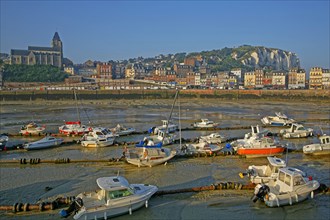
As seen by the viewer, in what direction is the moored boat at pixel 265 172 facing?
to the viewer's right

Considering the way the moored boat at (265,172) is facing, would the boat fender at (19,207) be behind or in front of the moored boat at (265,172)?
behind

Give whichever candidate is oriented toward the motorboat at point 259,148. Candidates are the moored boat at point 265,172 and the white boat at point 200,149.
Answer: the white boat

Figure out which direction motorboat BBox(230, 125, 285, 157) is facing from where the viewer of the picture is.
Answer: facing to the right of the viewer

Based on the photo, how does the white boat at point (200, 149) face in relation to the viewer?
to the viewer's right

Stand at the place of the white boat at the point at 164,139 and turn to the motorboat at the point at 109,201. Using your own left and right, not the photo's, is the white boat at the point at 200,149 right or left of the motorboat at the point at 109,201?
left

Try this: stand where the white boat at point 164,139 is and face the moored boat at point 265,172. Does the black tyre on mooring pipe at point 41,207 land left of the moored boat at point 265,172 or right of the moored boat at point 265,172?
right
